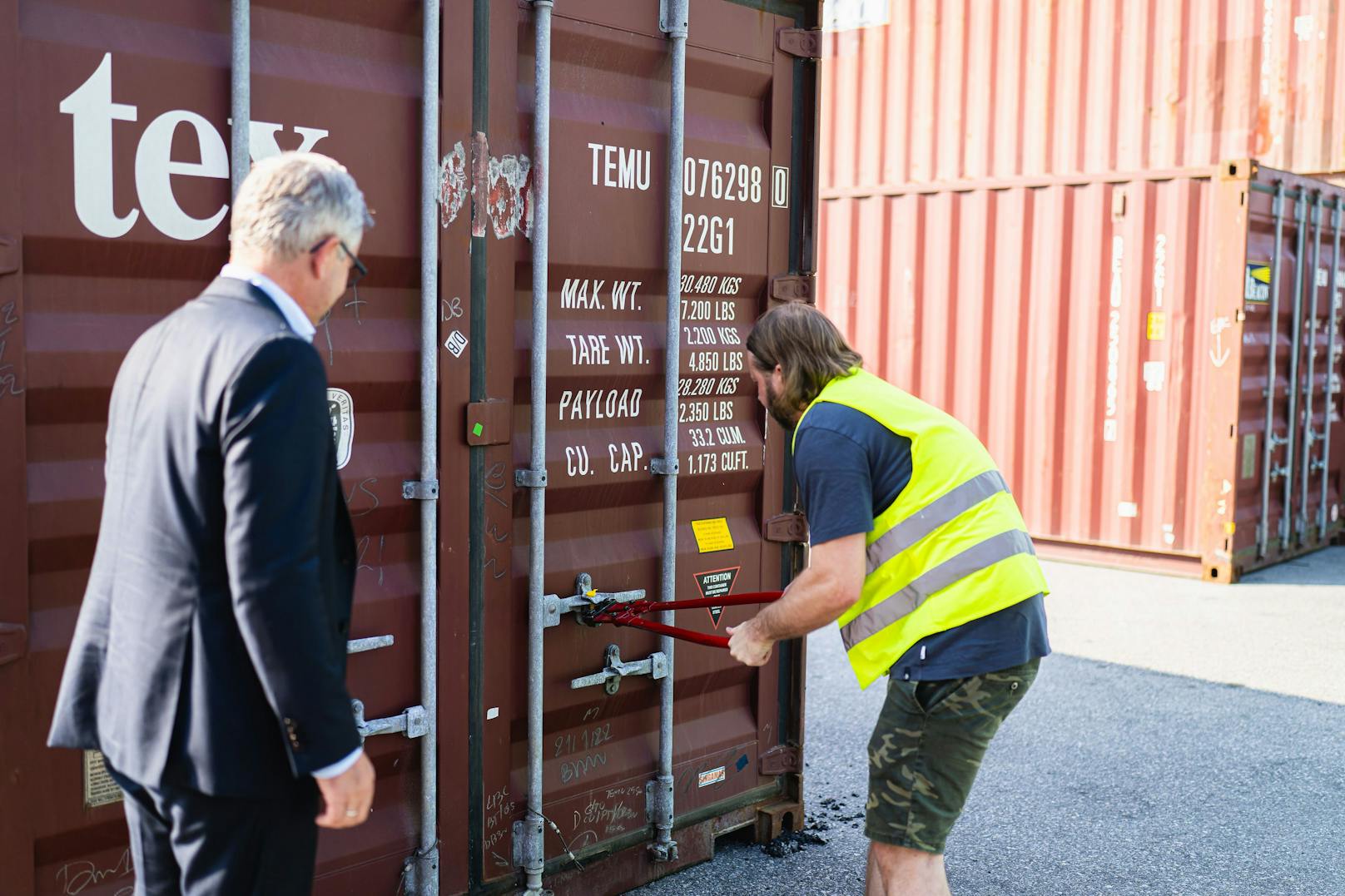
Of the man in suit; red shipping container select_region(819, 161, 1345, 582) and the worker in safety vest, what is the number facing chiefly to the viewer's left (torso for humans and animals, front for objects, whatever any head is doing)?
1

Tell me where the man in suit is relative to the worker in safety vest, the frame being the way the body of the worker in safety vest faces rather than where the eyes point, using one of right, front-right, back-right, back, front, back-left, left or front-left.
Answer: front-left

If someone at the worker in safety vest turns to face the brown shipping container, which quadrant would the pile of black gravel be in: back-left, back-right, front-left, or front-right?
front-right

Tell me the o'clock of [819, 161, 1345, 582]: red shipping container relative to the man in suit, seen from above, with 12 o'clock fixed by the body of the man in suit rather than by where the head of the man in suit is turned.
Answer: The red shipping container is roughly at 12 o'clock from the man in suit.

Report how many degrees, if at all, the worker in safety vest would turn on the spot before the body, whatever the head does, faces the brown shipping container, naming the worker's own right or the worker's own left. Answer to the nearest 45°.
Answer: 0° — they already face it

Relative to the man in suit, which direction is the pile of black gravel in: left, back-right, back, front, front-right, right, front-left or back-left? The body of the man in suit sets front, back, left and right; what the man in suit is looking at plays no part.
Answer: front

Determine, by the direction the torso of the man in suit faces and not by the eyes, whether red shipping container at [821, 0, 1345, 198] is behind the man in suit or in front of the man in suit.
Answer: in front

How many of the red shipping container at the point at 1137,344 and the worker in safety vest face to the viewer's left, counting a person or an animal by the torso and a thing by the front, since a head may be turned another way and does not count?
1

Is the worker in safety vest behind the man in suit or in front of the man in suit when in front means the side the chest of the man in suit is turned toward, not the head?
in front

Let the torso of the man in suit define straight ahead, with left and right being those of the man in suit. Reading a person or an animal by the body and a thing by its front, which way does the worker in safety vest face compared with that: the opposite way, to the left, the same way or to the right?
to the left

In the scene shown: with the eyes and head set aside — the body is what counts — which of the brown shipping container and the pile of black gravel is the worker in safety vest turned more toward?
the brown shipping container

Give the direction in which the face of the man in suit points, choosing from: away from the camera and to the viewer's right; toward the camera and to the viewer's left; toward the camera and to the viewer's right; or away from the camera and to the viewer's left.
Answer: away from the camera and to the viewer's right

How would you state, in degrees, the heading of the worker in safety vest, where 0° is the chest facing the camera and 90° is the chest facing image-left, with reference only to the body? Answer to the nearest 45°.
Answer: approximately 90°

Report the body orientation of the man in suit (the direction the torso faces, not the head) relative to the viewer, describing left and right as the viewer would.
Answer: facing away from the viewer and to the right of the viewer

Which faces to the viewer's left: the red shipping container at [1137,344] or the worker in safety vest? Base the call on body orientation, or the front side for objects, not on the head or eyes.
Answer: the worker in safety vest

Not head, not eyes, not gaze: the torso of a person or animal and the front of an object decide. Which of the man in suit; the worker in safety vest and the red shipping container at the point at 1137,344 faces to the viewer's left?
the worker in safety vest
